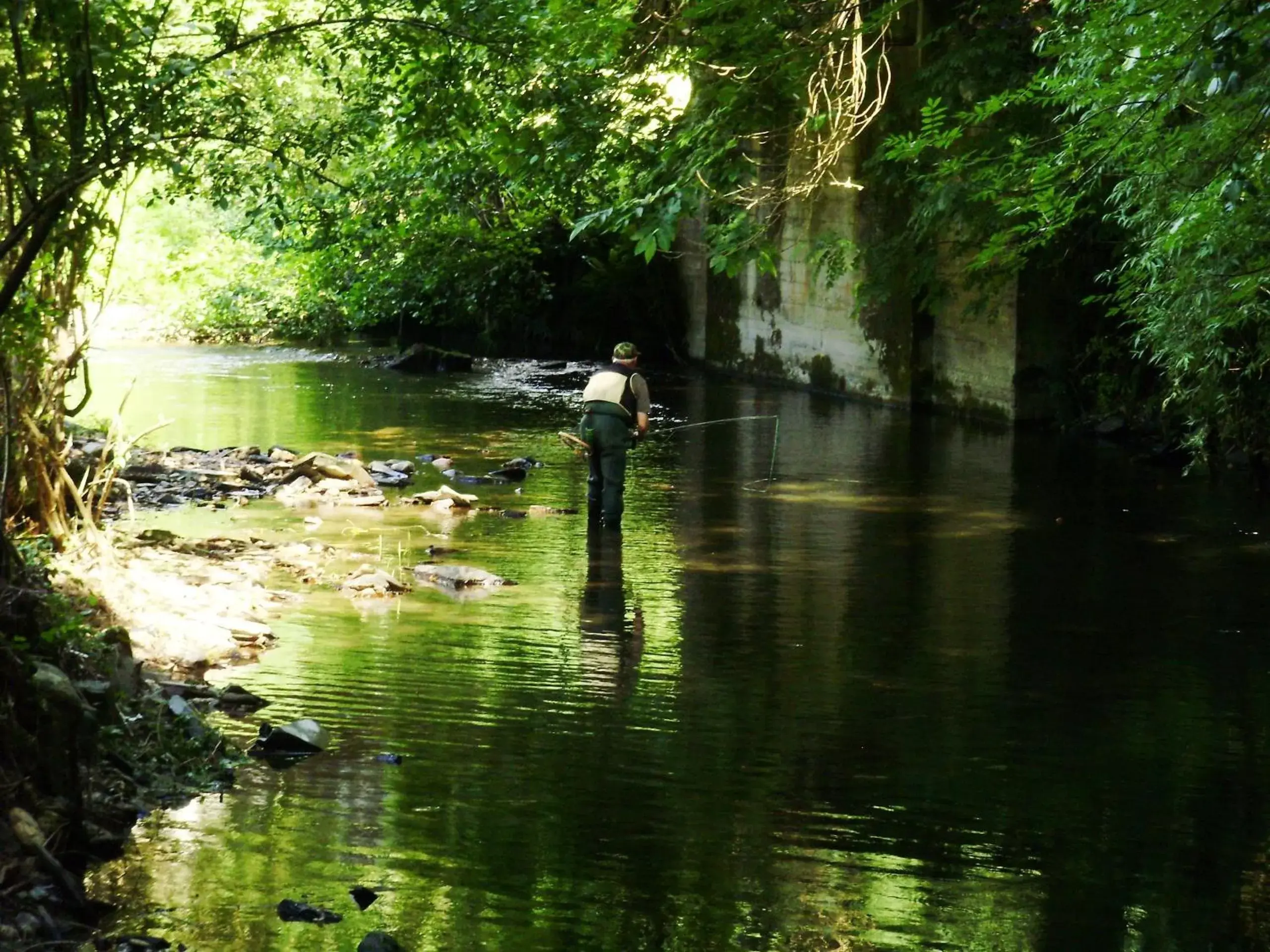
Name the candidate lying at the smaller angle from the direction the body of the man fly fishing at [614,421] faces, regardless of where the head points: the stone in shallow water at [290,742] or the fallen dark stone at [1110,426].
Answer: the fallen dark stone

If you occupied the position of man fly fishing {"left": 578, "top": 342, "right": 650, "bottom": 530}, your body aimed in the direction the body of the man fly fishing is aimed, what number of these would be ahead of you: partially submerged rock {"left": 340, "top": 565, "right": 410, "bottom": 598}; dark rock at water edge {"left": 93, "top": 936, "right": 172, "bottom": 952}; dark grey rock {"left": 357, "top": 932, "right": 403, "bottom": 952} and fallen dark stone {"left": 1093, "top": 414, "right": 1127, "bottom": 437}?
1

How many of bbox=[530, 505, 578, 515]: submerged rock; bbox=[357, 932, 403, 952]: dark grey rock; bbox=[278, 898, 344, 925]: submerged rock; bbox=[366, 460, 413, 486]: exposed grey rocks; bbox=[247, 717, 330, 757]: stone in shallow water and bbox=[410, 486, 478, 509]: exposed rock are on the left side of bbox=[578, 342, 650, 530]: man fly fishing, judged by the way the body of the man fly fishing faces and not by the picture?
3

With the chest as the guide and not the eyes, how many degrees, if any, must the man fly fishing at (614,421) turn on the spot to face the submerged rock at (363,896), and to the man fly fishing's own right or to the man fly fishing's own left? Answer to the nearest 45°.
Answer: approximately 135° to the man fly fishing's own right

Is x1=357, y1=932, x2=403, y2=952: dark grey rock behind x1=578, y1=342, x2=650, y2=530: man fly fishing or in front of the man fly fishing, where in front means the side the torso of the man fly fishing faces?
behind

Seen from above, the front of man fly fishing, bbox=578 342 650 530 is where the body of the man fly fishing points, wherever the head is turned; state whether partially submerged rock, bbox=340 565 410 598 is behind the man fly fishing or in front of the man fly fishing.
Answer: behind

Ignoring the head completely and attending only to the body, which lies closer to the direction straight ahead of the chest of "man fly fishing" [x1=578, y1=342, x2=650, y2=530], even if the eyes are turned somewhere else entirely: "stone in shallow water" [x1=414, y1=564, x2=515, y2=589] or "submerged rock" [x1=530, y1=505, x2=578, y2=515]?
the submerged rock

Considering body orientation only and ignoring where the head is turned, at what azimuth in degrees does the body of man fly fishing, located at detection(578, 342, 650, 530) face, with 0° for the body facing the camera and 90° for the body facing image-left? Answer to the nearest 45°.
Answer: approximately 225°

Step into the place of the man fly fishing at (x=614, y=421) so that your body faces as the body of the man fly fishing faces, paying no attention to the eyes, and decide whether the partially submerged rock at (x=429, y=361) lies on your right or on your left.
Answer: on your left

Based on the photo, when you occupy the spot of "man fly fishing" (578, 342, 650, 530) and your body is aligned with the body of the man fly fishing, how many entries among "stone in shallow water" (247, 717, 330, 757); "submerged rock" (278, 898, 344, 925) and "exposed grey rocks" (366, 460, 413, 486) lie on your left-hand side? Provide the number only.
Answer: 1

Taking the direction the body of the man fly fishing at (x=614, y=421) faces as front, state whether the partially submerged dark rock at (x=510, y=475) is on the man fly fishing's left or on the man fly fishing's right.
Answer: on the man fly fishing's left

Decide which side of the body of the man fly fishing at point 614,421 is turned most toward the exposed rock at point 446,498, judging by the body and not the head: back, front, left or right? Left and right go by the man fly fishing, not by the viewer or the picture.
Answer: left
